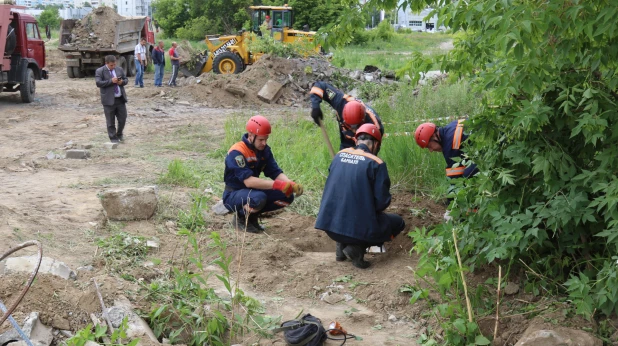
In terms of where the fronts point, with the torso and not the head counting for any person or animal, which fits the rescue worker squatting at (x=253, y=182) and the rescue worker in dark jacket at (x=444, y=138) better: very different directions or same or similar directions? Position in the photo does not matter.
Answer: very different directions

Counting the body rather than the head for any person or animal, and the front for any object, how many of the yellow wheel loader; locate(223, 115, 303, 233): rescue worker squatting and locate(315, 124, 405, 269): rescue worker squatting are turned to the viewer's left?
1

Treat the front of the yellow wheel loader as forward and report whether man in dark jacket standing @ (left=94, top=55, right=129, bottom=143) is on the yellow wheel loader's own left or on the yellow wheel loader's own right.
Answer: on the yellow wheel loader's own left

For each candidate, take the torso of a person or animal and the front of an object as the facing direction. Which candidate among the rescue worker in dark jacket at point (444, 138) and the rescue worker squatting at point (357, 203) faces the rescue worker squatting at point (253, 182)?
the rescue worker in dark jacket

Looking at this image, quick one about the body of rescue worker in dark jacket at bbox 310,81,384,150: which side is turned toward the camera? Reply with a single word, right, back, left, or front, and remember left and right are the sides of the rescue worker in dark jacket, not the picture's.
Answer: front

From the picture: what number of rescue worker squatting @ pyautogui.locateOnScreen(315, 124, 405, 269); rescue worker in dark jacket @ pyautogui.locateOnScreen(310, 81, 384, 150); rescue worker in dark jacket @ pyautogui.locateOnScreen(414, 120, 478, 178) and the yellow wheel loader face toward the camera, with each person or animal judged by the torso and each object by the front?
1

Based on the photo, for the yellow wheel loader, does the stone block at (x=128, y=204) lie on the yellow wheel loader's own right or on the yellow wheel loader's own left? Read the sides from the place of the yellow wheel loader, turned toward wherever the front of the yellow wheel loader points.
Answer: on the yellow wheel loader's own left

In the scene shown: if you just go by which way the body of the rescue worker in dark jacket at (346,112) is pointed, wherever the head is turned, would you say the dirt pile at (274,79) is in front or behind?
behind

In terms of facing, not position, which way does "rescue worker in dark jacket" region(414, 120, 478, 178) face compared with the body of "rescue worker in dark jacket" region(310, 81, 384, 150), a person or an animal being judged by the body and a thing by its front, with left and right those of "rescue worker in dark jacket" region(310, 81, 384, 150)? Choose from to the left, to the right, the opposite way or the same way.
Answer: to the right

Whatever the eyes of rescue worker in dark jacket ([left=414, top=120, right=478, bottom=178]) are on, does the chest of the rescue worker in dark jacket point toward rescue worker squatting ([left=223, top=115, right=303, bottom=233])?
yes

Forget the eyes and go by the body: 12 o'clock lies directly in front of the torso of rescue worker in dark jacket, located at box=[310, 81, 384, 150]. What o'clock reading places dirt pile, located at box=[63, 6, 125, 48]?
The dirt pile is roughly at 5 o'clock from the rescue worker in dark jacket.

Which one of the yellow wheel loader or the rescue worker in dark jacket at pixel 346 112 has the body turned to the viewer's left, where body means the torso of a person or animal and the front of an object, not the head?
the yellow wheel loader

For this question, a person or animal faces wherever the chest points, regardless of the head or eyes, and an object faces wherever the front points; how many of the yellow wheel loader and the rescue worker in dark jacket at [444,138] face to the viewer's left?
2

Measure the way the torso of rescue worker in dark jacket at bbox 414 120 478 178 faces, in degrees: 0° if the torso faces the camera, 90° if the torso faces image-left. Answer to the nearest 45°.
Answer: approximately 90°

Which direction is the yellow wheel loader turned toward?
to the viewer's left

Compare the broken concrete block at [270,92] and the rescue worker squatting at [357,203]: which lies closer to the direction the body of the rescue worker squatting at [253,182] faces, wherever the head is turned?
the rescue worker squatting

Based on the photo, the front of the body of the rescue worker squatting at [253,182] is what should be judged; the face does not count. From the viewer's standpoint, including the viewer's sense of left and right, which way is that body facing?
facing the viewer and to the right of the viewer
